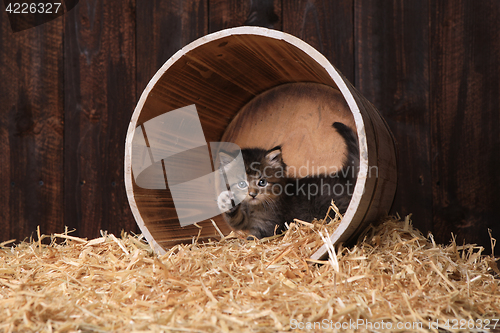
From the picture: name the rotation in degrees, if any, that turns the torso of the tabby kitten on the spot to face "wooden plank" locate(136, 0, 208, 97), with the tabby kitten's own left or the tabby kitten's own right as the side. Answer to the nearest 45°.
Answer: approximately 90° to the tabby kitten's own right

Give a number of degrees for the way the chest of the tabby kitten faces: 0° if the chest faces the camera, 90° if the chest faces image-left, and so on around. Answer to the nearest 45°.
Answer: approximately 45°
